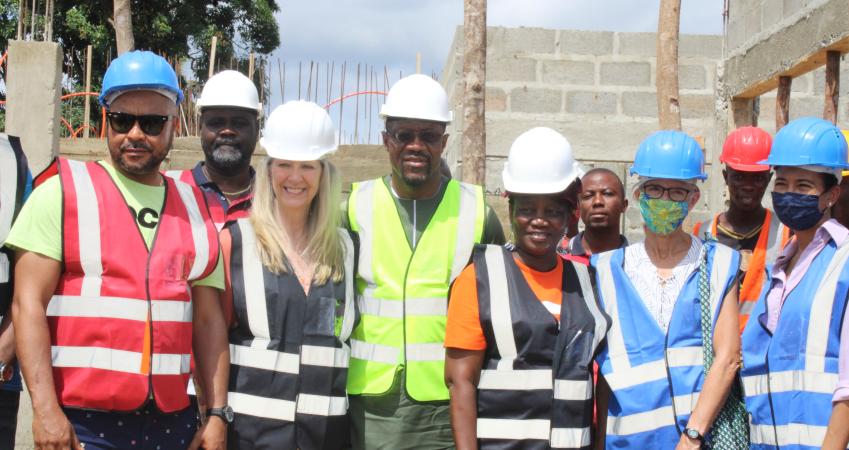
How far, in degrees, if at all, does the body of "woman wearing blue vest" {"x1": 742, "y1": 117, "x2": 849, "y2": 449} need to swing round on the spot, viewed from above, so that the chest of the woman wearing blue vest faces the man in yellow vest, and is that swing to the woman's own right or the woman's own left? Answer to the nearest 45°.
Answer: approximately 45° to the woman's own right

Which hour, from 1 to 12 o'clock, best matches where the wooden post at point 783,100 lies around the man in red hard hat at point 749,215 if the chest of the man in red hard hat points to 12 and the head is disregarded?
The wooden post is roughly at 6 o'clock from the man in red hard hat.

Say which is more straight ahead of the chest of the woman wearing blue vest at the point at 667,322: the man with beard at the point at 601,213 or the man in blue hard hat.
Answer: the man in blue hard hat

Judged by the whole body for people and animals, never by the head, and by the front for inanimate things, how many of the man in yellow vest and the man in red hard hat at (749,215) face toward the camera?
2

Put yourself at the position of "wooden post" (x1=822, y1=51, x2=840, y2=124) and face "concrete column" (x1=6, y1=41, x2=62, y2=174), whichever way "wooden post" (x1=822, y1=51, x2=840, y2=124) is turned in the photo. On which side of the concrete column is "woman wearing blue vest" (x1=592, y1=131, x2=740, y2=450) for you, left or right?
left

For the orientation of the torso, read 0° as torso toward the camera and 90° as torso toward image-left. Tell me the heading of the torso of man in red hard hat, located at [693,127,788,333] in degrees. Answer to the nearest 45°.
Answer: approximately 0°

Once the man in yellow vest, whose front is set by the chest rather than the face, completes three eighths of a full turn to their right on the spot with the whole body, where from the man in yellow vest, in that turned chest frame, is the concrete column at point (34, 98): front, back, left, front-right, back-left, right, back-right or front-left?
front

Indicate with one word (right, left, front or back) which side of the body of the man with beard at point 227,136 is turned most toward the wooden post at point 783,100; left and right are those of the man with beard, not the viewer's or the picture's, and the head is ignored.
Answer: left

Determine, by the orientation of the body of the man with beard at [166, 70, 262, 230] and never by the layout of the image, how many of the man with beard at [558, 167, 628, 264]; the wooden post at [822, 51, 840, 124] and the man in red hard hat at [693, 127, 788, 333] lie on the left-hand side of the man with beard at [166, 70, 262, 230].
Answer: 3

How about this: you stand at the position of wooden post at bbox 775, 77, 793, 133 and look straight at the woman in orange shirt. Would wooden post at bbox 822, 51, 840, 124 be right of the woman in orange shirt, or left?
left
